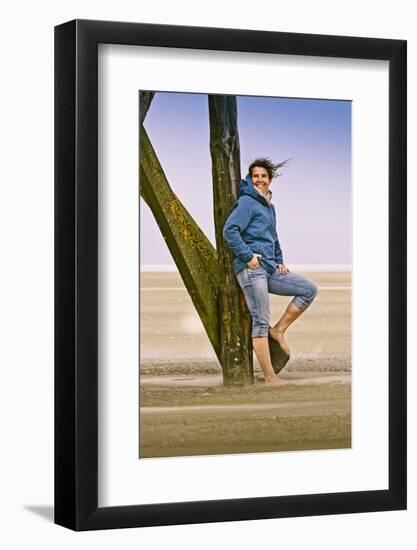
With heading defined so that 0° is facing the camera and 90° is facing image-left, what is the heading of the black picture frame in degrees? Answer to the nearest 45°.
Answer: approximately 315°
